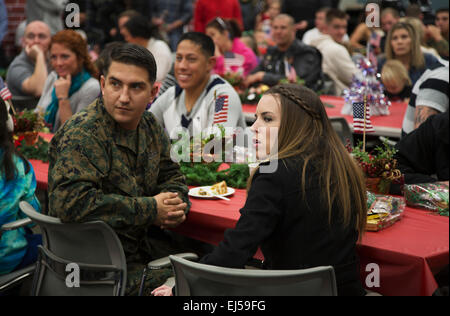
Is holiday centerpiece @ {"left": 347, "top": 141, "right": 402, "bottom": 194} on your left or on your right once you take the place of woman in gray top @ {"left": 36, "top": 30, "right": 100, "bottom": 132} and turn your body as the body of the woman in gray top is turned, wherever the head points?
on your left

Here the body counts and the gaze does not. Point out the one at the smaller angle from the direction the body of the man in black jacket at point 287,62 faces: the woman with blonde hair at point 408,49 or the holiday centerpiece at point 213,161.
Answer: the holiday centerpiece

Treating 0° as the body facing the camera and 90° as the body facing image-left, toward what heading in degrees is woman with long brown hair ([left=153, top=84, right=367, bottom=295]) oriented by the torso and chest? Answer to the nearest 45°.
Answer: approximately 135°

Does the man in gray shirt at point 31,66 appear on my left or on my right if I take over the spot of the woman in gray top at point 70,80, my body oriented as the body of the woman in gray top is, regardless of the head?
on my right

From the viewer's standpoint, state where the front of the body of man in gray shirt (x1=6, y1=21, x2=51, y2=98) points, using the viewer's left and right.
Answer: facing the viewer and to the right of the viewer

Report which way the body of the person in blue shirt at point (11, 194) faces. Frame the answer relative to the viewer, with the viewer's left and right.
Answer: facing away from the viewer and to the right of the viewer

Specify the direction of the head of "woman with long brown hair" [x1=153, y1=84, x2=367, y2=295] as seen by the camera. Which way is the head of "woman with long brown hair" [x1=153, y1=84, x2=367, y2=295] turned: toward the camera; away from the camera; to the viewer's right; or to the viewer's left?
to the viewer's left

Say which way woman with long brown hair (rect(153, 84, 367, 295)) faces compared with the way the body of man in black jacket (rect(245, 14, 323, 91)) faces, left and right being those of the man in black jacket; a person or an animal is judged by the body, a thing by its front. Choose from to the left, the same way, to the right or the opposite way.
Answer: to the right

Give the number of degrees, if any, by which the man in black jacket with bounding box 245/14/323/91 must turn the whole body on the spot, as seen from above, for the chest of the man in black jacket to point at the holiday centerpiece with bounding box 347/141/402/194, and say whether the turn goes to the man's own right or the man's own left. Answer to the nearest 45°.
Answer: approximately 45° to the man's own left

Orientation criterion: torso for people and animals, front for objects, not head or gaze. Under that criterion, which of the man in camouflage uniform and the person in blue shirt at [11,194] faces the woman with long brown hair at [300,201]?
the man in camouflage uniform

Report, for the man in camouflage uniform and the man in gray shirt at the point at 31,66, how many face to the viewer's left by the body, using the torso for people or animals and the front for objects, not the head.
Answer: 0
